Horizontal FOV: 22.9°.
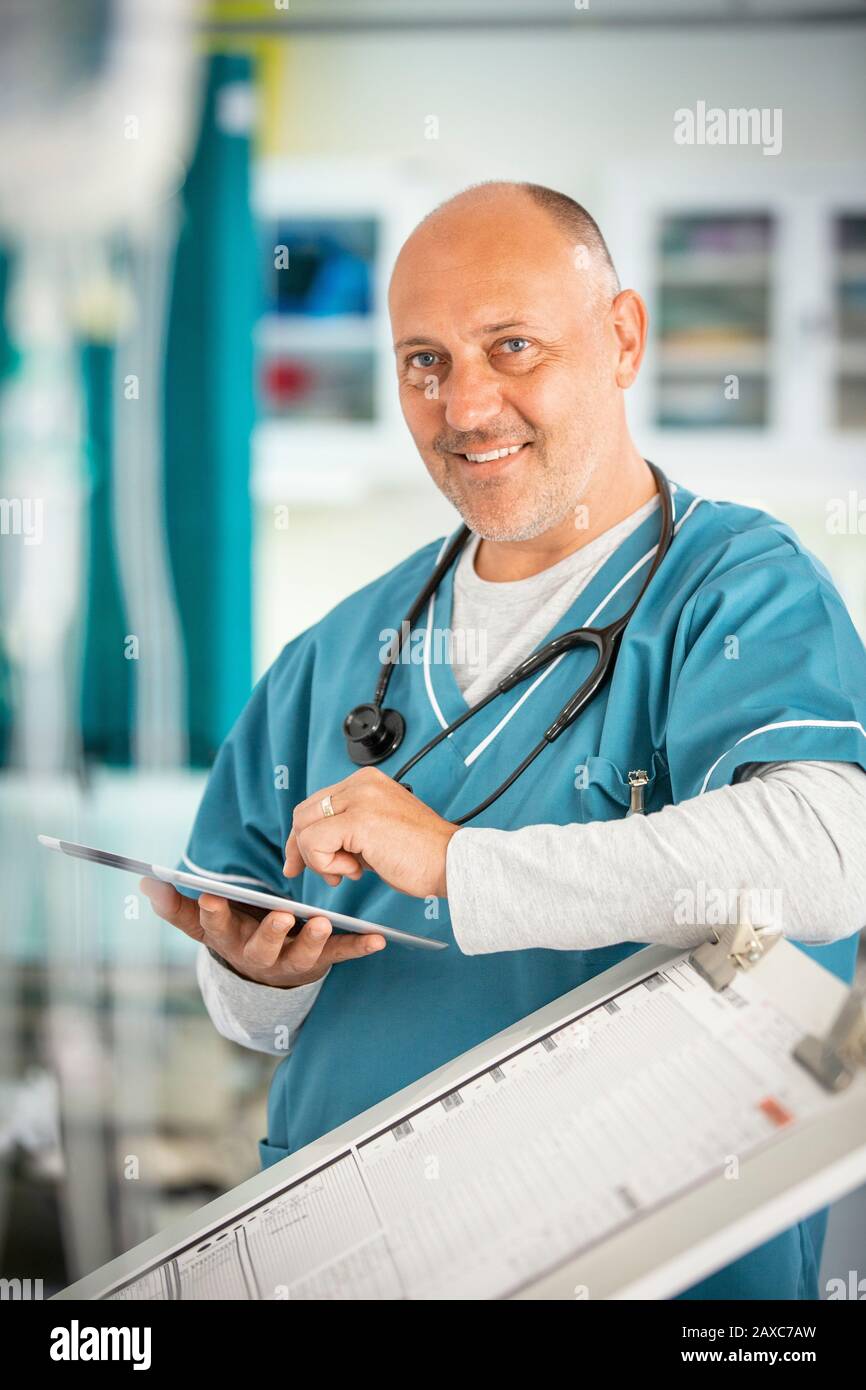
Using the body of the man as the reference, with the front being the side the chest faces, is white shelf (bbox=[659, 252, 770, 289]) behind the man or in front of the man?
behind

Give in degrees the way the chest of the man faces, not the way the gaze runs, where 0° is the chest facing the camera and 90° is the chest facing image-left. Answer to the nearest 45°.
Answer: approximately 45°

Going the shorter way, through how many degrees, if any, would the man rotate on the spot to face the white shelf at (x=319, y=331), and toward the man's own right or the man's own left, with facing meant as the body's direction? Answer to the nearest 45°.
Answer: approximately 135° to the man's own right

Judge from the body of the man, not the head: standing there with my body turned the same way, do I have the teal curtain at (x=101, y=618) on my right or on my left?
on my right
